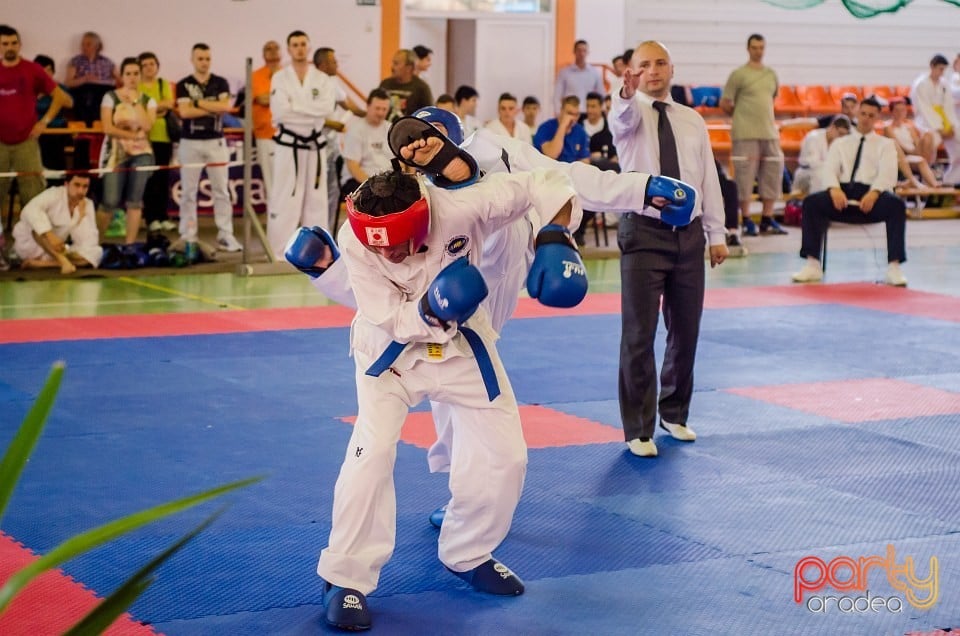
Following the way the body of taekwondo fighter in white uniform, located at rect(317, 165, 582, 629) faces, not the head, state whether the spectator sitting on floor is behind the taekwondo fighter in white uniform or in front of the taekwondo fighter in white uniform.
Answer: behind

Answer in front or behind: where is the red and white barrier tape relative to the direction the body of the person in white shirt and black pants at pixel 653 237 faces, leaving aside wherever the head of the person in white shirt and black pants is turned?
behind

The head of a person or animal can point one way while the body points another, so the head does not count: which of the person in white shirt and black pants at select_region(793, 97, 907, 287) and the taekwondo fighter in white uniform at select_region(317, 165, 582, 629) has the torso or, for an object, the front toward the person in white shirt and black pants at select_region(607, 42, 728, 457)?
the person in white shirt and black pants at select_region(793, 97, 907, 287)

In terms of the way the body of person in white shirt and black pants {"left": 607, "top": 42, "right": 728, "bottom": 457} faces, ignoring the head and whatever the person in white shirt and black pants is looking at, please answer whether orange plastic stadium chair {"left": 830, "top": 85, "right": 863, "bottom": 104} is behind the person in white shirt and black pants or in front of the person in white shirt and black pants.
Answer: behind

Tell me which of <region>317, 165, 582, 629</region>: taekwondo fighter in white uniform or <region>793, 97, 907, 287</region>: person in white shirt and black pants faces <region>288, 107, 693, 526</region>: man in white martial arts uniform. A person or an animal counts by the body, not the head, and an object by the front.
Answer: the person in white shirt and black pants

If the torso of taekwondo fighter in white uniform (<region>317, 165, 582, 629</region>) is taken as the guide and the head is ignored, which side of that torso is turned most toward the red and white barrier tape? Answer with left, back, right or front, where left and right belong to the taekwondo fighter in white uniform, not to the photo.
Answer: back

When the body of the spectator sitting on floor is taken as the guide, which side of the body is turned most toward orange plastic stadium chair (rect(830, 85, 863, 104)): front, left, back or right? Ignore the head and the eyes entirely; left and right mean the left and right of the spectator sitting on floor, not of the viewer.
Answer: left

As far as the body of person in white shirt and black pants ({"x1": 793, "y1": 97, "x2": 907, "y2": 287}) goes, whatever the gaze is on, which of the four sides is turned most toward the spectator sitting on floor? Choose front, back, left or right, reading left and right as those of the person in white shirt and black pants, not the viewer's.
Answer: right

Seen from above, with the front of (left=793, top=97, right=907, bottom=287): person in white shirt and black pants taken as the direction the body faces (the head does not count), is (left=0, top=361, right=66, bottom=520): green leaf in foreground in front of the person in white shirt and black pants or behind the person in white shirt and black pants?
in front

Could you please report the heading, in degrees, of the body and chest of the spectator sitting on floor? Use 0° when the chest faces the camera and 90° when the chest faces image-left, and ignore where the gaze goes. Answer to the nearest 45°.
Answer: approximately 315°
